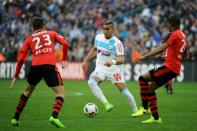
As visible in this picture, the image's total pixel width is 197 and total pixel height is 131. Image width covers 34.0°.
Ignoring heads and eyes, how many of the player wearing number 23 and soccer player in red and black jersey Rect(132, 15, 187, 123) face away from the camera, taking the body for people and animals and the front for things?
1

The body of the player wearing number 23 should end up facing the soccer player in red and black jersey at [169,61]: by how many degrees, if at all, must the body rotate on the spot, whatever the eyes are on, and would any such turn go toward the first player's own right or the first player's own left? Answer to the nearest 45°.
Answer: approximately 90° to the first player's own right

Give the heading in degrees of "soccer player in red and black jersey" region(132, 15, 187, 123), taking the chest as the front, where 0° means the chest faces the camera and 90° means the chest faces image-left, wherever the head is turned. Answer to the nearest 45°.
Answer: approximately 90°

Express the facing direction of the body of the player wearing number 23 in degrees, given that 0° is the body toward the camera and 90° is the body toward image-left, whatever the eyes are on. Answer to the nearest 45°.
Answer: approximately 180°

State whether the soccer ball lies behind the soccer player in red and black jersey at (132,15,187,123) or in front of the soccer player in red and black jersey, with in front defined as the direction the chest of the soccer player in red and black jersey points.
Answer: in front

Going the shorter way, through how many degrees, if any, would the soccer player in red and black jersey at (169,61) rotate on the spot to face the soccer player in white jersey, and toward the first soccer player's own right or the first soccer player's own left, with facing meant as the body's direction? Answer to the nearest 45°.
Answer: approximately 45° to the first soccer player's own right

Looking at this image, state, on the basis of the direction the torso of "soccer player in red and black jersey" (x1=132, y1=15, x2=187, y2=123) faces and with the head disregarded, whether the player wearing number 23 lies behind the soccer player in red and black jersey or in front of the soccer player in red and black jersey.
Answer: in front

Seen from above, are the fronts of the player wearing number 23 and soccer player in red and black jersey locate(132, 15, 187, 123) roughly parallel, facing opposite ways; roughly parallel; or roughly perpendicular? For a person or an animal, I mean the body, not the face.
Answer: roughly perpendicular
